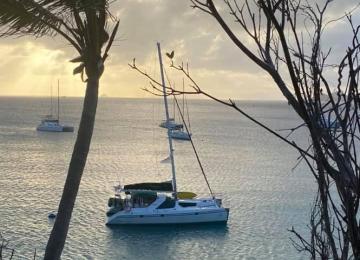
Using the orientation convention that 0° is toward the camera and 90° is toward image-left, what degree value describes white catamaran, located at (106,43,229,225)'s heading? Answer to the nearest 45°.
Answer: approximately 270°
